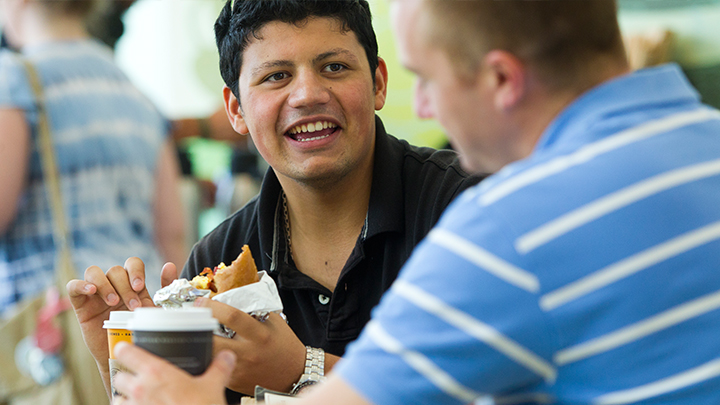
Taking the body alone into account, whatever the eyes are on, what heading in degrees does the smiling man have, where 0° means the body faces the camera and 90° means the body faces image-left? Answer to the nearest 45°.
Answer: approximately 0°

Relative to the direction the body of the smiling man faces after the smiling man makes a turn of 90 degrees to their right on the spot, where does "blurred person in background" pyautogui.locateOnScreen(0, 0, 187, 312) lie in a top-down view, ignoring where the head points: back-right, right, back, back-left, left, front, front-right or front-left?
front-right
